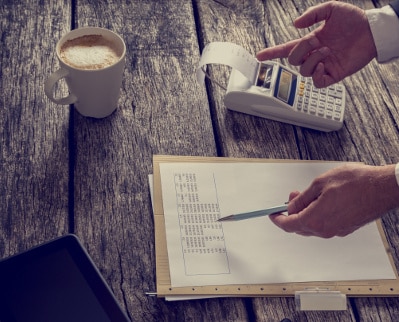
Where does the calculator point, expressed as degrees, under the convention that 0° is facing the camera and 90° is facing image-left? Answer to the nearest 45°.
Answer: approximately 270°
